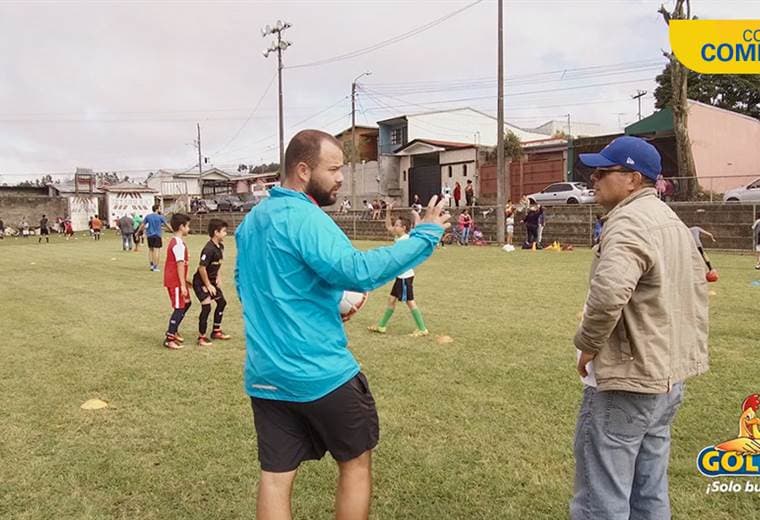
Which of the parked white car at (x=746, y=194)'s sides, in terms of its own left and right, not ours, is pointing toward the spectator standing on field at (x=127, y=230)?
front

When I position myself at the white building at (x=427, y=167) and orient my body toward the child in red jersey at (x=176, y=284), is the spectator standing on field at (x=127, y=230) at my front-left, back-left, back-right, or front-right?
front-right

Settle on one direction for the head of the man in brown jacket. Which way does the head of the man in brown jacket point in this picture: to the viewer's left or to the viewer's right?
to the viewer's left

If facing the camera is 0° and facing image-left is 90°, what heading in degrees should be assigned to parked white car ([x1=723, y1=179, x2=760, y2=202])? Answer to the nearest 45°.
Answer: approximately 90°

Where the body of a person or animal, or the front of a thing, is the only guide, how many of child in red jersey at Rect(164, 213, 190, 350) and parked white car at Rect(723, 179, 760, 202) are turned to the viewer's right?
1

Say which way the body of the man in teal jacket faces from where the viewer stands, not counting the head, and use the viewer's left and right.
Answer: facing away from the viewer and to the right of the viewer

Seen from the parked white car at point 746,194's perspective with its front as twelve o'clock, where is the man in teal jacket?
The man in teal jacket is roughly at 9 o'clock from the parked white car.

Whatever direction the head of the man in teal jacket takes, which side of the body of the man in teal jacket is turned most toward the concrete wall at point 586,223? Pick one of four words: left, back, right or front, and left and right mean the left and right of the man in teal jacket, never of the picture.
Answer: front

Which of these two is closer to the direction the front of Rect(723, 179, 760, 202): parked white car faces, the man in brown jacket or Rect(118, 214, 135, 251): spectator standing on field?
the spectator standing on field

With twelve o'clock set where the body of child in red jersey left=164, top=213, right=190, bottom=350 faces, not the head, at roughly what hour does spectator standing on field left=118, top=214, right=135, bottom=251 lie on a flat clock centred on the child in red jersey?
The spectator standing on field is roughly at 9 o'clock from the child in red jersey.

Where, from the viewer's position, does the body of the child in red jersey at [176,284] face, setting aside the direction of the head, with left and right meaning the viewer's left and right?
facing to the right of the viewer

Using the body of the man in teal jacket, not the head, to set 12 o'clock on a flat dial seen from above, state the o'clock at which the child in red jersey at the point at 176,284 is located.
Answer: The child in red jersey is roughly at 10 o'clock from the man in teal jacket.

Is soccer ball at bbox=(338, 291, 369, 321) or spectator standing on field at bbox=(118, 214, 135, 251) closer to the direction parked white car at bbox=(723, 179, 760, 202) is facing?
the spectator standing on field

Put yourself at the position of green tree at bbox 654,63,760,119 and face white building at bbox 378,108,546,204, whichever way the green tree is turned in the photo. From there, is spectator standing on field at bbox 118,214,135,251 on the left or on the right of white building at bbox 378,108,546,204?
left

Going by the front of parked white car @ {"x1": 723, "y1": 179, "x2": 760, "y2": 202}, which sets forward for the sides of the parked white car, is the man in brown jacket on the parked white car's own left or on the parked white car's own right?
on the parked white car's own left

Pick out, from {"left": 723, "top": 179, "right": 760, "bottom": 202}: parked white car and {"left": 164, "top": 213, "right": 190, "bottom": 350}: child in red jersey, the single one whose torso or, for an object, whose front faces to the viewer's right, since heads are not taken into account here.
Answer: the child in red jersey
